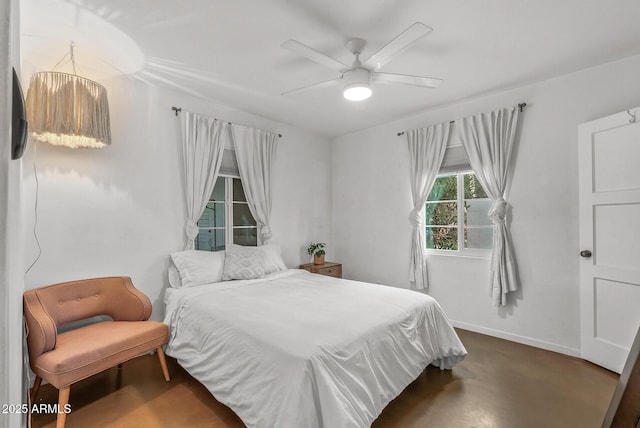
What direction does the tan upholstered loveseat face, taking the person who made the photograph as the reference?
facing the viewer and to the right of the viewer

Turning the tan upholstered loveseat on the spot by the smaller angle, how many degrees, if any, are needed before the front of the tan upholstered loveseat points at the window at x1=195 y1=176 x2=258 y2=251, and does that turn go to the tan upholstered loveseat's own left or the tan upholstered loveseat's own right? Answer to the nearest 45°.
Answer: approximately 90° to the tan upholstered loveseat's own left

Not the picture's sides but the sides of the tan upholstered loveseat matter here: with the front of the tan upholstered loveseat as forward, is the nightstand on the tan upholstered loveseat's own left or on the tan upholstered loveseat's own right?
on the tan upholstered loveseat's own left

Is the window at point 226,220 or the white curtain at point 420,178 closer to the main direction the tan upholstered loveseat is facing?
the white curtain

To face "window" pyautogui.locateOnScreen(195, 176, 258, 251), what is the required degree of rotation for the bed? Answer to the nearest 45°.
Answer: approximately 180°

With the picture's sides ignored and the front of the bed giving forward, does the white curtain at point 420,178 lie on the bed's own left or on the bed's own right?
on the bed's own left

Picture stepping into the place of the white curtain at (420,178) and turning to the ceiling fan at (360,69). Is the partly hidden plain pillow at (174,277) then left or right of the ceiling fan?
right

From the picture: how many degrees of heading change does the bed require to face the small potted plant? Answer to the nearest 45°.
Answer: approximately 135° to its left

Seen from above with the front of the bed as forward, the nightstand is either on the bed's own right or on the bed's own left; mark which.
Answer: on the bed's own left

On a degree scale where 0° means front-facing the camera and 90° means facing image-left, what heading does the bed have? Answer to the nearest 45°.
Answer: approximately 315°

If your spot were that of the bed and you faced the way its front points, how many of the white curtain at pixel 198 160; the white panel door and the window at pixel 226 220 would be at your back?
2

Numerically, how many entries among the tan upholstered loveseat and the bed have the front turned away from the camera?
0

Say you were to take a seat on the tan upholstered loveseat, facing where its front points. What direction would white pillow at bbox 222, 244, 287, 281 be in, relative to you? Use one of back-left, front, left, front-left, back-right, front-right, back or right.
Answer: front-left

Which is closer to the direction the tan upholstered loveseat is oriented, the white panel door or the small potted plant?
the white panel door
